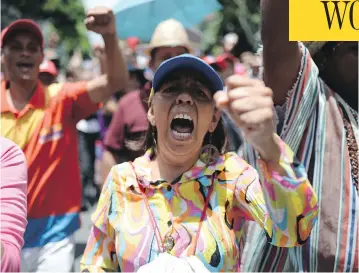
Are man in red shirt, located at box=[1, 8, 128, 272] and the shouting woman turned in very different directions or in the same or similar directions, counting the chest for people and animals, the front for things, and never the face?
same or similar directions

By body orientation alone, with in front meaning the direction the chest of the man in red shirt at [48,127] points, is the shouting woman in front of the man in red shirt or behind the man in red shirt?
in front

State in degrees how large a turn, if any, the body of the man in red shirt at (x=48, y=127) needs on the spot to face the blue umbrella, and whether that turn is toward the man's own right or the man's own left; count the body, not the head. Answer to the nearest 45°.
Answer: approximately 135° to the man's own left

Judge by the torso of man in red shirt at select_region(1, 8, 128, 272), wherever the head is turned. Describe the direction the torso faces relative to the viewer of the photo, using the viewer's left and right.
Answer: facing the viewer

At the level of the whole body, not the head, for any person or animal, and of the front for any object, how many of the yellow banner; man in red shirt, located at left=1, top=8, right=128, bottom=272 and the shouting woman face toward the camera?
3

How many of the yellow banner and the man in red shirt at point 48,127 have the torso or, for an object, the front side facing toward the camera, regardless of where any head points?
2

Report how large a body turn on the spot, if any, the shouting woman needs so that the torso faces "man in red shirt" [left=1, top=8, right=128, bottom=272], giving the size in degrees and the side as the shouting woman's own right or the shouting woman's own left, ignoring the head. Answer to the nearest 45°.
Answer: approximately 135° to the shouting woman's own right

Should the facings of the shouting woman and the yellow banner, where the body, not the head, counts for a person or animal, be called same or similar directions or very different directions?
same or similar directions
